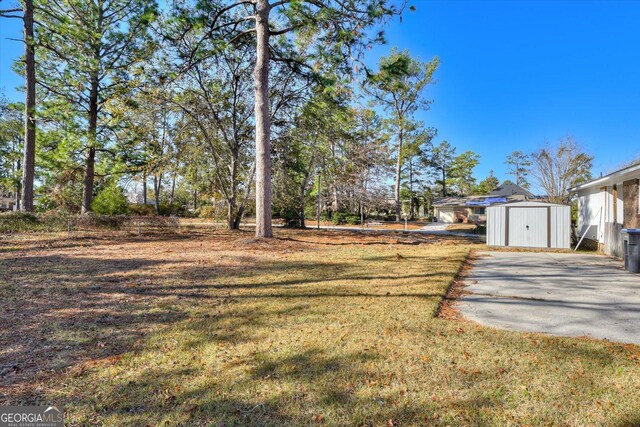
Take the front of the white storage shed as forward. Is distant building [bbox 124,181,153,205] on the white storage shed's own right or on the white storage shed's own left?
on the white storage shed's own right

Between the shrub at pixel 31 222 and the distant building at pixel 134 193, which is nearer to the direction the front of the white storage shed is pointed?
the shrub

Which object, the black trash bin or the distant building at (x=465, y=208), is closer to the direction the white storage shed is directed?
the black trash bin

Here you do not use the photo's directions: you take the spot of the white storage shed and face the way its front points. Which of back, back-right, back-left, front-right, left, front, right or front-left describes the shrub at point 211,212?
right

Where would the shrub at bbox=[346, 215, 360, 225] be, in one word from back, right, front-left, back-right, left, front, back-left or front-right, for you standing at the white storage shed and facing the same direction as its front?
back-right

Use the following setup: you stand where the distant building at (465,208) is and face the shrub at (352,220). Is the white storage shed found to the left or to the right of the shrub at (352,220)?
left

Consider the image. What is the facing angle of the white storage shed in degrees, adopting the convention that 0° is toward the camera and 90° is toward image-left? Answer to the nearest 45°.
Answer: approximately 0°

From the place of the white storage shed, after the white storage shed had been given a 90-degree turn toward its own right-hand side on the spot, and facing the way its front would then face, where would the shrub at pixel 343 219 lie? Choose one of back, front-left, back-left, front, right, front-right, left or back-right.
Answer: front-right

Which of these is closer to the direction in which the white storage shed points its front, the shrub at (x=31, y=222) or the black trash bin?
the black trash bin

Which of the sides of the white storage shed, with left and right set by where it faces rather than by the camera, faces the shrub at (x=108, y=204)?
right

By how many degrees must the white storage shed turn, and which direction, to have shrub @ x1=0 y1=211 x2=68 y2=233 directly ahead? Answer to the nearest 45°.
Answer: approximately 45° to its right
